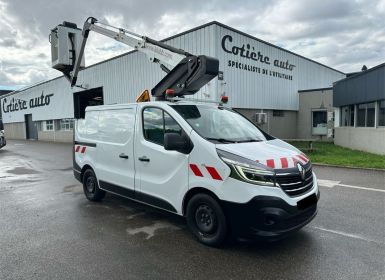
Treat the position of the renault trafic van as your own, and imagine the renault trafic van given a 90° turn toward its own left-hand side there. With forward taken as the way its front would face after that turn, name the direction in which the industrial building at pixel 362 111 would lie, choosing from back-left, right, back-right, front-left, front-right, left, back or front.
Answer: front

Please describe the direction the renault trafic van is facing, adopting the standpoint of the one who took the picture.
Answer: facing the viewer and to the right of the viewer

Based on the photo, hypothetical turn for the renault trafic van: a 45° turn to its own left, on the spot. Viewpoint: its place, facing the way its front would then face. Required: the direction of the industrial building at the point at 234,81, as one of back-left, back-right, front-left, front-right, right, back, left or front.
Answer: left
